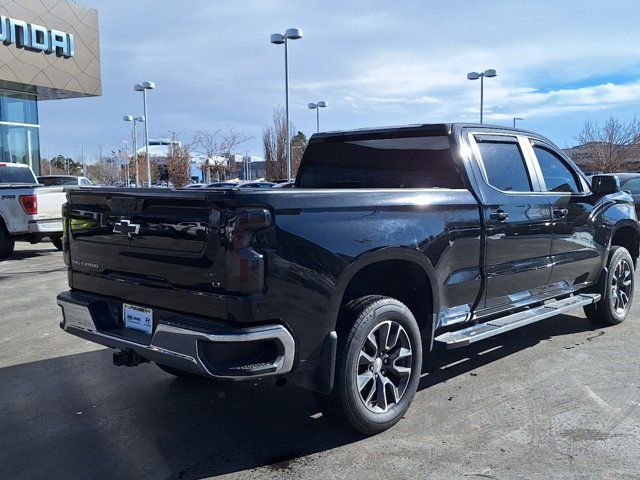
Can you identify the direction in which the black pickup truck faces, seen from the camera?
facing away from the viewer and to the right of the viewer

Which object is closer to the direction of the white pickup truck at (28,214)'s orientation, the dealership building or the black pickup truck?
the dealership building

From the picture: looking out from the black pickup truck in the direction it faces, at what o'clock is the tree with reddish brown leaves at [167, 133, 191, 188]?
The tree with reddish brown leaves is roughly at 10 o'clock from the black pickup truck.

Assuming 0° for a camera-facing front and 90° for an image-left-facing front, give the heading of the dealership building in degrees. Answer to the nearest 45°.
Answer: approximately 315°

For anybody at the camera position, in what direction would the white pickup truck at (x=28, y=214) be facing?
facing away from the viewer and to the left of the viewer

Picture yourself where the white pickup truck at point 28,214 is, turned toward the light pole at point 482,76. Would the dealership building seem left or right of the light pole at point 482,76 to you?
left

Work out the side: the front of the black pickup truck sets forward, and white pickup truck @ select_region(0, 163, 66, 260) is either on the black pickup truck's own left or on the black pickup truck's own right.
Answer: on the black pickup truck's own left

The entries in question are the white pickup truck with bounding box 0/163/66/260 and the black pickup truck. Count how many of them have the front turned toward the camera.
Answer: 0

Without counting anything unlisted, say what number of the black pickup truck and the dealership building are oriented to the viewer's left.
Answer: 0

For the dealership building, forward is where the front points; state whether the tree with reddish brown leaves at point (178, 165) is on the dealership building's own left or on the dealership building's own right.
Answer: on the dealership building's own left

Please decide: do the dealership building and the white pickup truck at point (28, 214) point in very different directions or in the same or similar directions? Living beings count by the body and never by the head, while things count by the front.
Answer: very different directions
